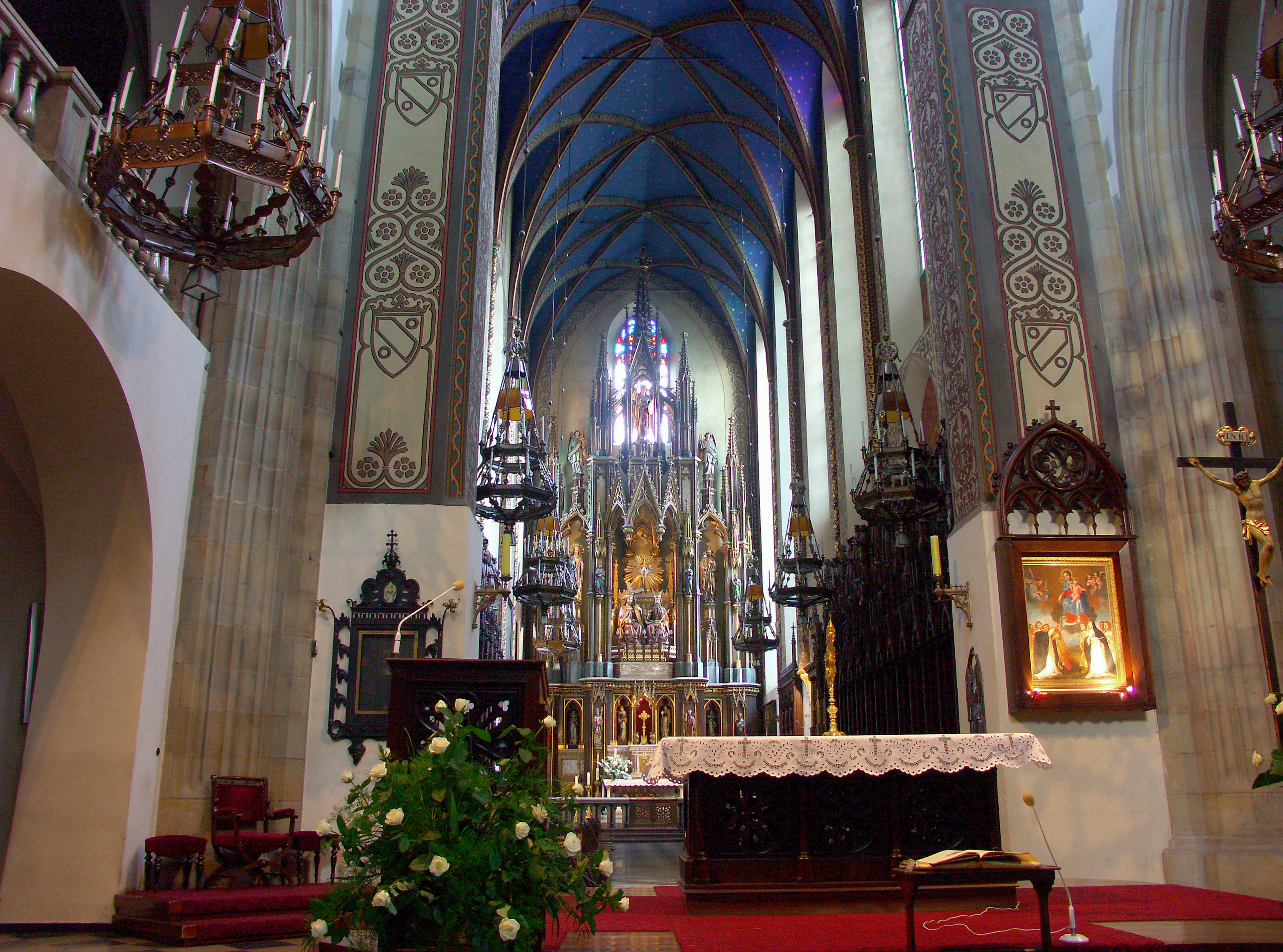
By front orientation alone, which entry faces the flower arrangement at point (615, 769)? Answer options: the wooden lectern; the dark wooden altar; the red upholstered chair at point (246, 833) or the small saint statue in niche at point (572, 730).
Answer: the small saint statue in niche

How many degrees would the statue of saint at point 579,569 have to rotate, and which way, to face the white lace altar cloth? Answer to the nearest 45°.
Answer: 0° — it already faces it

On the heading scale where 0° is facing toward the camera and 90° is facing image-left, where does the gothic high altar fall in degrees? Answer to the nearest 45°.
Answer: approximately 0°
